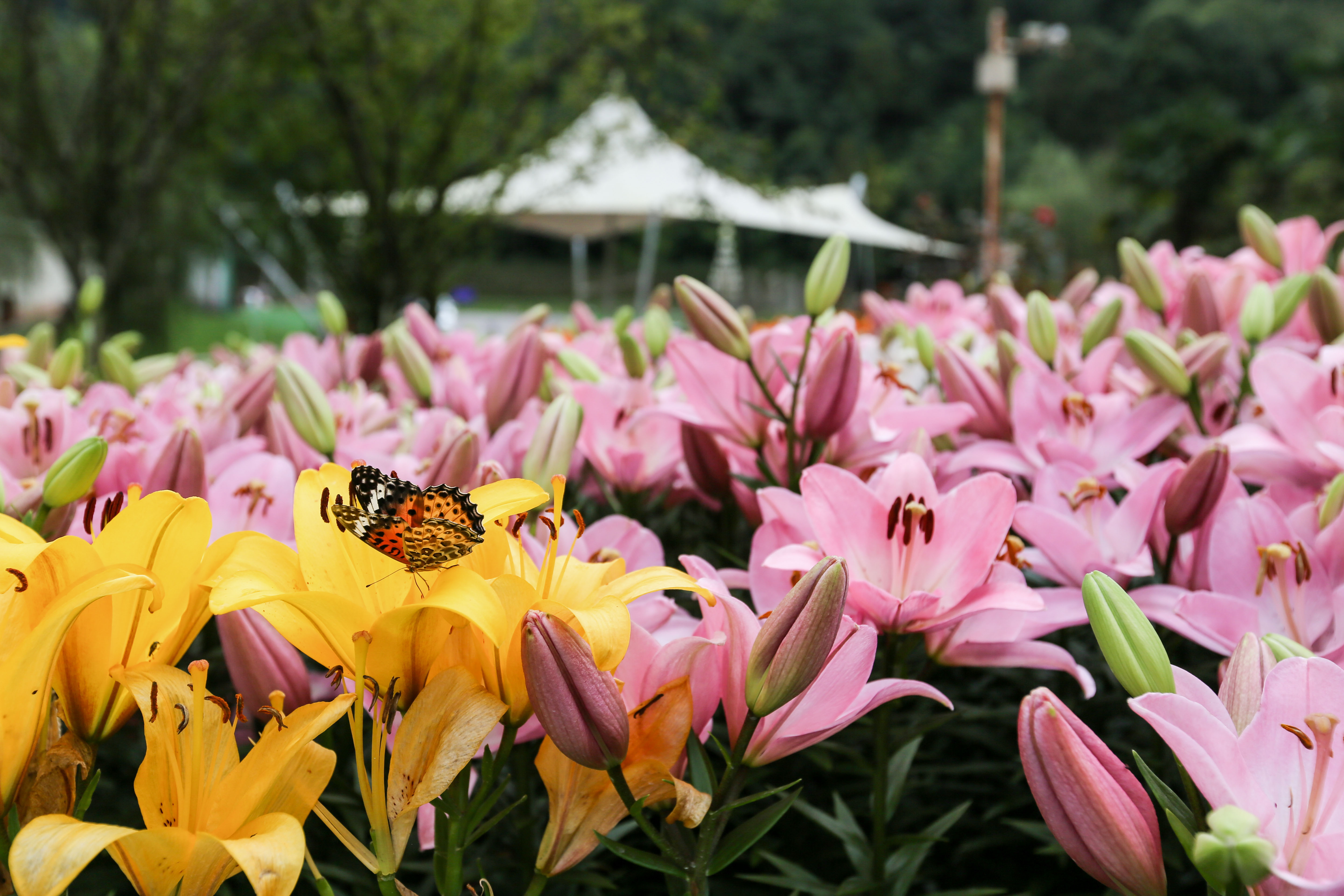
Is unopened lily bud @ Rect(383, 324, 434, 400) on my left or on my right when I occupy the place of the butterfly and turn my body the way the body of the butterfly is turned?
on my right
